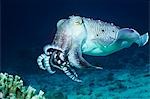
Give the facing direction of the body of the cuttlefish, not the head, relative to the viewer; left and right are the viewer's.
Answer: facing the viewer and to the left of the viewer

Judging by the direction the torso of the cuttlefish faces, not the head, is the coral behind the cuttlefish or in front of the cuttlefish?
in front
